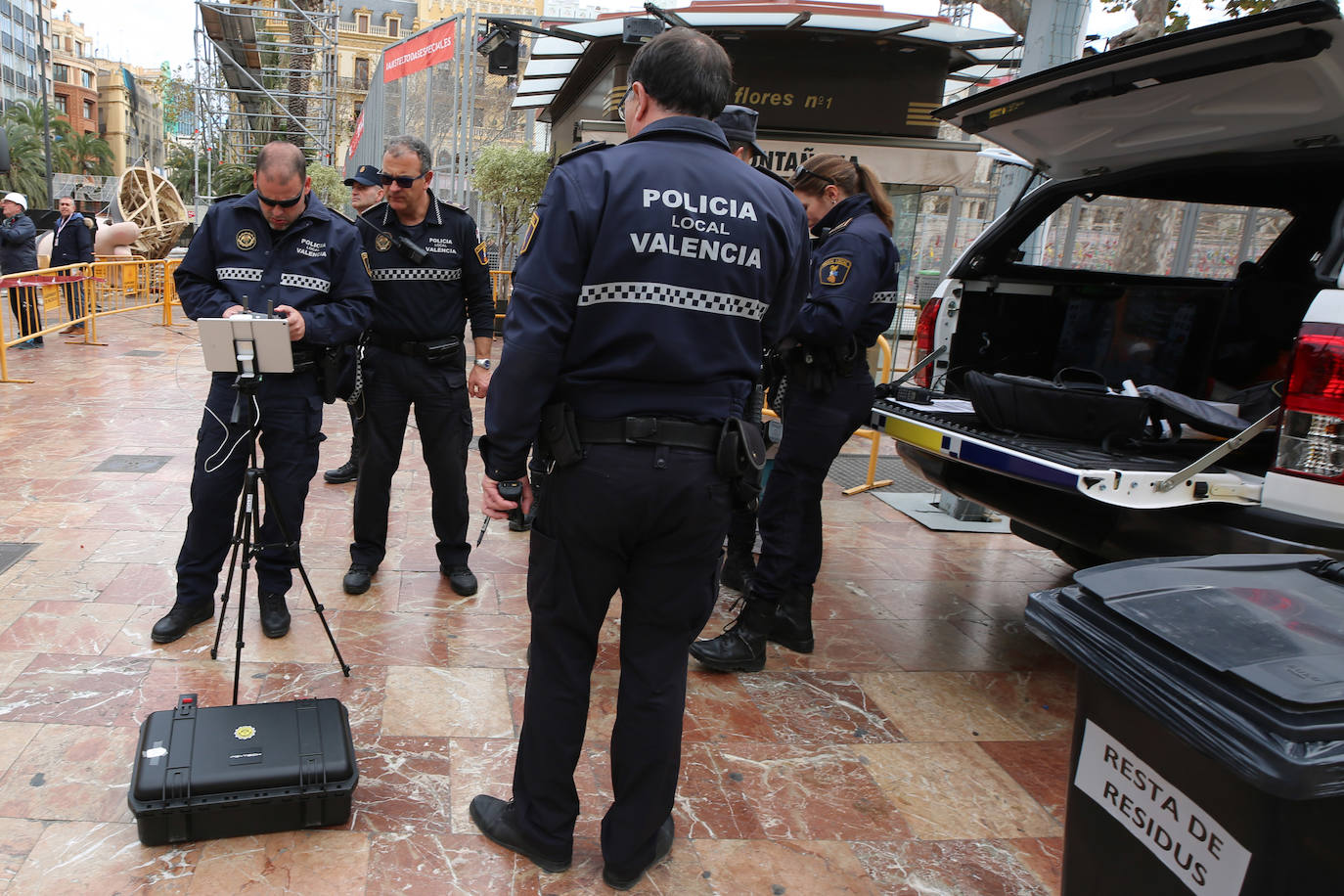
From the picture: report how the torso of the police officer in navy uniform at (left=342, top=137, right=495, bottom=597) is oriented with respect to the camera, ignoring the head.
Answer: toward the camera

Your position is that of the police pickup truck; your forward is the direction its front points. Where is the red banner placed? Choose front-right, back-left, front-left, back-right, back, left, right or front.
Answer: left

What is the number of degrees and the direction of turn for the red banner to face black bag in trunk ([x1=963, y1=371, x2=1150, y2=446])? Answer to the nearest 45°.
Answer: approximately 45° to its left

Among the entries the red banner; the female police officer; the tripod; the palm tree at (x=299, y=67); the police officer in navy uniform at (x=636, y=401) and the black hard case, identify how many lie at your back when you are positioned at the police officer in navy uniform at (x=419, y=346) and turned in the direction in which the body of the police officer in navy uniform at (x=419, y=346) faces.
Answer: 2

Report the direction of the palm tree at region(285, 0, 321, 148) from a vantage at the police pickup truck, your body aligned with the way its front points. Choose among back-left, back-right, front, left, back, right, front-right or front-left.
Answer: left

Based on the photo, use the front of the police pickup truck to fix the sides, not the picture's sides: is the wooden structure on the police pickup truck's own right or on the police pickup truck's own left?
on the police pickup truck's own left

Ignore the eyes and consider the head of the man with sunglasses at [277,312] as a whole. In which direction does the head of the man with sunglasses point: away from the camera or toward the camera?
toward the camera

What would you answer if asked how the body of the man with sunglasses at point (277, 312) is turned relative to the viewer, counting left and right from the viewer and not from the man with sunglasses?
facing the viewer

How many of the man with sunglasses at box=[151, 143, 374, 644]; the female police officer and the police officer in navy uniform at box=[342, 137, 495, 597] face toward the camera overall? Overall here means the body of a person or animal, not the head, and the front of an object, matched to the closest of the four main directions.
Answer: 2

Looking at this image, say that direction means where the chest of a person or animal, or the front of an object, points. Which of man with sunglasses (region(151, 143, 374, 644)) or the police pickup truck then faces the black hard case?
the man with sunglasses

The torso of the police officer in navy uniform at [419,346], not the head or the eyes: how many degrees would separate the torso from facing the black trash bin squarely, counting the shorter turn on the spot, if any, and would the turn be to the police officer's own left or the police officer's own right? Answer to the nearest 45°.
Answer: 0° — they already face it

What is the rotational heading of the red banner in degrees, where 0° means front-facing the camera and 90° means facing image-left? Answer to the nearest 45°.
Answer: approximately 45°
